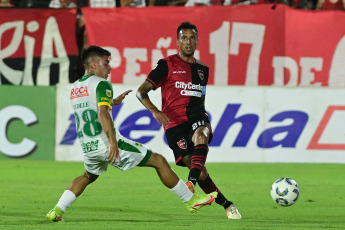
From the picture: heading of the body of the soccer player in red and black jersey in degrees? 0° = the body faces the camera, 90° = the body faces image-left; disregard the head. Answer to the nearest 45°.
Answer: approximately 315°

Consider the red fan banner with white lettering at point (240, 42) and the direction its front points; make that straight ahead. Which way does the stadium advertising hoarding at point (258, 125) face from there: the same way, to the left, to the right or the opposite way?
the same way

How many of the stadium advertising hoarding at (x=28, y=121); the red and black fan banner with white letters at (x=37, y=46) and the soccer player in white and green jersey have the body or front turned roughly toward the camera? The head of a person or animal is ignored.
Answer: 2

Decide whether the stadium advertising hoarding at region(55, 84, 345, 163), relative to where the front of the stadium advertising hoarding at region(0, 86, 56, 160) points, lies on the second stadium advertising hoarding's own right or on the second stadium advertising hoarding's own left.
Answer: on the second stadium advertising hoarding's own left

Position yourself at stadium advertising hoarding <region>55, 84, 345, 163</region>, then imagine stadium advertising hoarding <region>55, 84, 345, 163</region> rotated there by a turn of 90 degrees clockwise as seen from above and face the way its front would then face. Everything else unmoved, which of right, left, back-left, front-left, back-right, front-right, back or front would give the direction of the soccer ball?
left

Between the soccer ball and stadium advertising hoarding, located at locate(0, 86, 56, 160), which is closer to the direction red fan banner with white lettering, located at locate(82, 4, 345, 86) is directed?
the soccer ball

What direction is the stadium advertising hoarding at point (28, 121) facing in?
toward the camera

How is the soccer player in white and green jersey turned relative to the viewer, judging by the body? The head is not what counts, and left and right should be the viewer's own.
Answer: facing away from the viewer and to the right of the viewer

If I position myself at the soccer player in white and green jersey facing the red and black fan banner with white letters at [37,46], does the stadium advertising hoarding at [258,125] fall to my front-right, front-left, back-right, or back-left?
front-right

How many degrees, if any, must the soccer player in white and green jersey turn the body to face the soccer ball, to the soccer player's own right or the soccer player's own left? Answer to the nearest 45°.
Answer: approximately 45° to the soccer player's own right

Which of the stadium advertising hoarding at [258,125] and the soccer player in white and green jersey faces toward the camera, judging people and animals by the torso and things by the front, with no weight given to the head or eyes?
the stadium advertising hoarding

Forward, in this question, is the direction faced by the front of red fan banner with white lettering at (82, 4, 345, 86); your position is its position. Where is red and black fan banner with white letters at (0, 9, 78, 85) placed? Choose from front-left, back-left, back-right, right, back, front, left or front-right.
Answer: right

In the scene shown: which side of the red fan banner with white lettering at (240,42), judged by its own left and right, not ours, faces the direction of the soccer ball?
front

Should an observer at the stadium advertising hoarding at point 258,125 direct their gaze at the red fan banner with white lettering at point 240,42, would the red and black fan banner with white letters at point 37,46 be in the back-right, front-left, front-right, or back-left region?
front-left

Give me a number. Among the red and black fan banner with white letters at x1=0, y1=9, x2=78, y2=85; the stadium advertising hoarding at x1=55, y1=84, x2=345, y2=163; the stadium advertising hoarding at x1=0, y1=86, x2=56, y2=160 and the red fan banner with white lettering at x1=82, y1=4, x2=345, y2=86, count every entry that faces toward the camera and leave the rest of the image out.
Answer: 4

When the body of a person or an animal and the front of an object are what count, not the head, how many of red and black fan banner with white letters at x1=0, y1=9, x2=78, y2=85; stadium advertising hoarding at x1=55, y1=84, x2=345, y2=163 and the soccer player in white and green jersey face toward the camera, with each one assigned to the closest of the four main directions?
2
